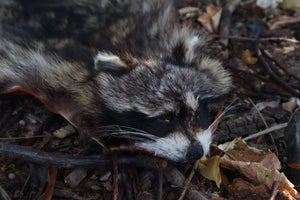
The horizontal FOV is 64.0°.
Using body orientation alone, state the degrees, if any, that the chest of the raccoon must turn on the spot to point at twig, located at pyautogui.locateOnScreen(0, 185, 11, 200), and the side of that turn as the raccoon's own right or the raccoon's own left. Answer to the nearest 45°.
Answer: approximately 90° to the raccoon's own right

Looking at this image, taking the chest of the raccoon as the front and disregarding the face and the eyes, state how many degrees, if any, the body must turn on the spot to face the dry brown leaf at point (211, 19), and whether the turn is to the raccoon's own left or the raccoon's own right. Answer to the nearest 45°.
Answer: approximately 90° to the raccoon's own left

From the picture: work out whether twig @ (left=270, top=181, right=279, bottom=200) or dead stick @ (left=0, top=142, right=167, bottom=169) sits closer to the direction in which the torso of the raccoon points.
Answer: the twig

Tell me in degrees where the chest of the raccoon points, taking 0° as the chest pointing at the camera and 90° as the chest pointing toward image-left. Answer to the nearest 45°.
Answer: approximately 315°

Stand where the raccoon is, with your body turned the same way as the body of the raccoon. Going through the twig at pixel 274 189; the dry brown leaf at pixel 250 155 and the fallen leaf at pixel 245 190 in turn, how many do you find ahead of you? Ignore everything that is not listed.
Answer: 3

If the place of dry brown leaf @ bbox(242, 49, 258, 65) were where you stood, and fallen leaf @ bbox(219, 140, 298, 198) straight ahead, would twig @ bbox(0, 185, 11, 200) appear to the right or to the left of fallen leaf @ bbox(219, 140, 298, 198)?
right

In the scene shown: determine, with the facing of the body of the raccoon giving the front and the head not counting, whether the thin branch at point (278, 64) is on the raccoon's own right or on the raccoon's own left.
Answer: on the raccoon's own left

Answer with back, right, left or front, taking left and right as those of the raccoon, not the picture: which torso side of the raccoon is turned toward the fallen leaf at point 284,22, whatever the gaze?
left

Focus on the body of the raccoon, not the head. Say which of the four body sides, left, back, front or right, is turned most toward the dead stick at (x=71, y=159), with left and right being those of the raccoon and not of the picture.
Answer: right

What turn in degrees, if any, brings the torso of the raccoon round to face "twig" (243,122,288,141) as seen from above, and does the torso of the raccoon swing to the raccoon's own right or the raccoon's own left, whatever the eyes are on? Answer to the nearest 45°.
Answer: approximately 45° to the raccoon's own left

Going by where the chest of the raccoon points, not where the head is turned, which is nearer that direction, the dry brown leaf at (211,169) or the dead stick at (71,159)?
the dry brown leaf

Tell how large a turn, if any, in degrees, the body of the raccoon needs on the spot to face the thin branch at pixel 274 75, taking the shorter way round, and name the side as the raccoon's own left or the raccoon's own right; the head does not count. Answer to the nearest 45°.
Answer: approximately 45° to the raccoon's own left

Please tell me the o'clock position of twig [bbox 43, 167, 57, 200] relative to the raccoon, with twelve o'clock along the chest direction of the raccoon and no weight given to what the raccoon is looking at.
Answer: The twig is roughly at 3 o'clock from the raccoon.

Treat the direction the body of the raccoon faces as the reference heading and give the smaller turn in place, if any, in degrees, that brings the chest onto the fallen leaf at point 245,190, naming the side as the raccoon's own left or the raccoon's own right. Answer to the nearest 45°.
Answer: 0° — it already faces it

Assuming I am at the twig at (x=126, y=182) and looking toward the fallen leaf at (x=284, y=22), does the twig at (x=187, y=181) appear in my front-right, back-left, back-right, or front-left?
front-right
